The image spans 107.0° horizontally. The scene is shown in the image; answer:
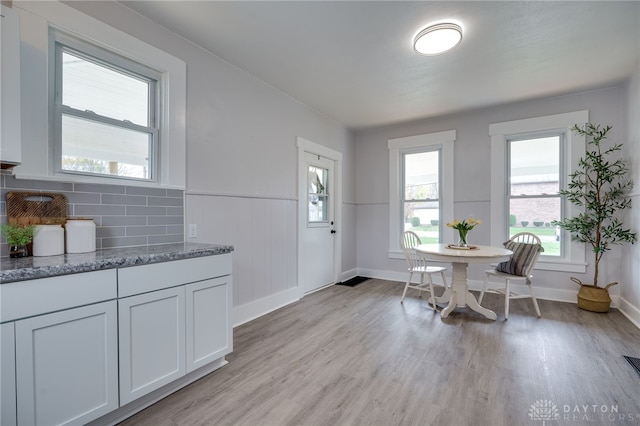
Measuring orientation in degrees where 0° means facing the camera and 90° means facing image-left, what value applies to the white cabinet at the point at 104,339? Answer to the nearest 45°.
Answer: approximately 315°

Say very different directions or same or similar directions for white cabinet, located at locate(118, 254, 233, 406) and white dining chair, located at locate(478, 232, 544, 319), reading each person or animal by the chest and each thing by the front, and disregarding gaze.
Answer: very different directions

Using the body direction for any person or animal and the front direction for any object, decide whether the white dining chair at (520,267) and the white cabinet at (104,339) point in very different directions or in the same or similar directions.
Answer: very different directions

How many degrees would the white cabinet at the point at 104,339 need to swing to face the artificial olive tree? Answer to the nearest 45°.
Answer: approximately 45° to its left

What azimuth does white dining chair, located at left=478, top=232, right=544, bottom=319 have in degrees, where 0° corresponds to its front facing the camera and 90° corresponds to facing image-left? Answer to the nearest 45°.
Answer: approximately 45°

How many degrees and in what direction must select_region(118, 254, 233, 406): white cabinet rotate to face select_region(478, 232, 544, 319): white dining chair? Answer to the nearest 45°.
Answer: approximately 45° to its left

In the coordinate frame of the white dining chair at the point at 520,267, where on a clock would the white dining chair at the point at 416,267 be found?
the white dining chair at the point at 416,267 is roughly at 1 o'clock from the white dining chair at the point at 520,267.

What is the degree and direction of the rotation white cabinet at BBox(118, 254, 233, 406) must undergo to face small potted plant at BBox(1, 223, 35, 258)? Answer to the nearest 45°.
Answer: approximately 135° to its right
